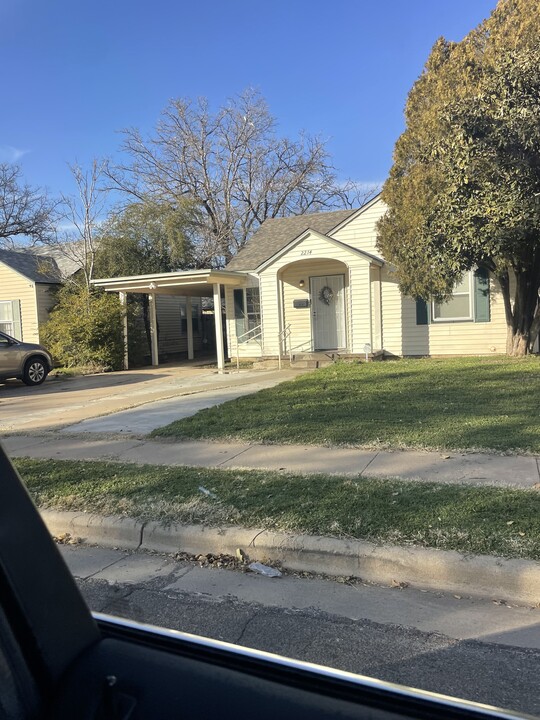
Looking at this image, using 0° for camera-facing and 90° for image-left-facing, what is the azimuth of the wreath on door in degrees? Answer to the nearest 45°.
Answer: approximately 0°

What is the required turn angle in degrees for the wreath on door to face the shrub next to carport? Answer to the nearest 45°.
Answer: approximately 90° to its right

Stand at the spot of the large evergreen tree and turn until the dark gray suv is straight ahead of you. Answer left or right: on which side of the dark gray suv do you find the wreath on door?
right

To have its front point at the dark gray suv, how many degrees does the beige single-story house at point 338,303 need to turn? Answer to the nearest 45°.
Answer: approximately 90° to its right

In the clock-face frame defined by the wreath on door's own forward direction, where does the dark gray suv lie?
The dark gray suv is roughly at 2 o'clock from the wreath on door.

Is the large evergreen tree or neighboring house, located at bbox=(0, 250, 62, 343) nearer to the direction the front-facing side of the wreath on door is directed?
the large evergreen tree
